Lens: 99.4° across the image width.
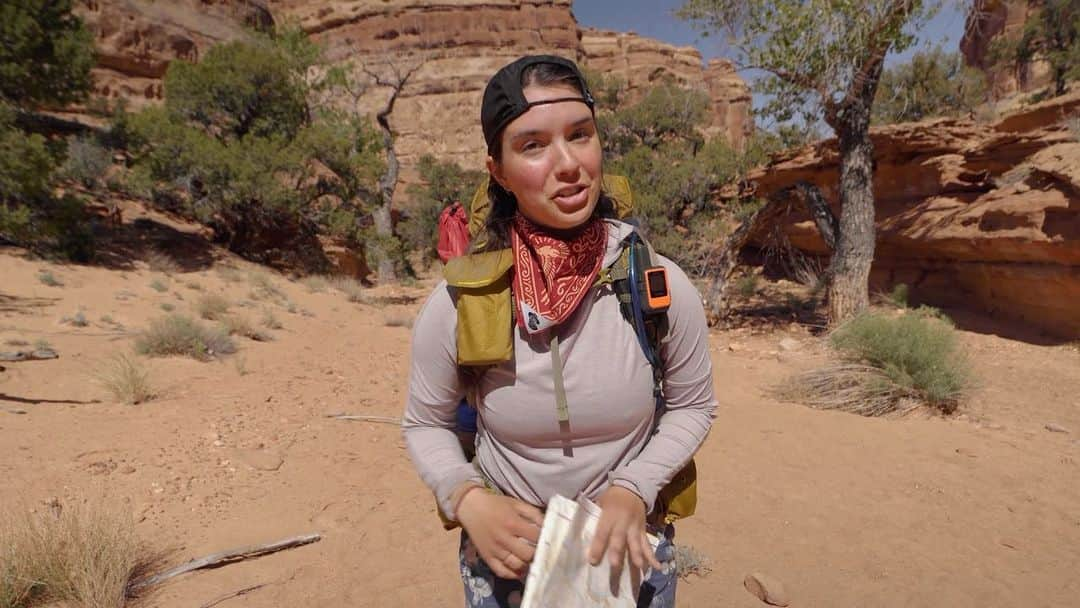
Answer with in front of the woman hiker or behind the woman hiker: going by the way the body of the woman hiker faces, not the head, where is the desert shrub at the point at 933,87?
behind

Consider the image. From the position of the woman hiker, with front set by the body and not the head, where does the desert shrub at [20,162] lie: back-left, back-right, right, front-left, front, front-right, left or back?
back-right

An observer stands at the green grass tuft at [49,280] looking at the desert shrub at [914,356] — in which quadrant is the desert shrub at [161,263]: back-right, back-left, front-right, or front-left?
back-left

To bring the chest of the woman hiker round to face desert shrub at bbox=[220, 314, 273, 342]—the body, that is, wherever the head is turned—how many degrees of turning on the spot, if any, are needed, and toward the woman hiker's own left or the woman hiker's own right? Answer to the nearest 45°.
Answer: approximately 135° to the woman hiker's own right

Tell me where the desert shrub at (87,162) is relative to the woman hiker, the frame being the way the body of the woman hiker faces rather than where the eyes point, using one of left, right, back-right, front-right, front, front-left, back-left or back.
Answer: back-right

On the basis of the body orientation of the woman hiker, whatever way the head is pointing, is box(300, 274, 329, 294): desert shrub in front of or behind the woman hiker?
behind

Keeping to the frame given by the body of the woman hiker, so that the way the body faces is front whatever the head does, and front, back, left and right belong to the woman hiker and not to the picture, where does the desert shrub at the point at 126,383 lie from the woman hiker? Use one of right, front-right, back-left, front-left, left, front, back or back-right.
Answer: back-right

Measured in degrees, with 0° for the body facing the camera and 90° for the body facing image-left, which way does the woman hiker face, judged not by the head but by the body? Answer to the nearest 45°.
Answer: approximately 0°

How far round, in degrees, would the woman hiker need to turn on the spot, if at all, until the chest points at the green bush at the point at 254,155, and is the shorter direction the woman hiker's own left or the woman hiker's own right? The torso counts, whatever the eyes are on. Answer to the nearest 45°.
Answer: approximately 135° to the woman hiker's own right

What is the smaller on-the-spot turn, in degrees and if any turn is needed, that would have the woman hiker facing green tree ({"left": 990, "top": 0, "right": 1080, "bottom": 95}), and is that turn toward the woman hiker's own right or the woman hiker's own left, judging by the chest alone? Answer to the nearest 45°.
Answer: approximately 135° to the woman hiker's own left

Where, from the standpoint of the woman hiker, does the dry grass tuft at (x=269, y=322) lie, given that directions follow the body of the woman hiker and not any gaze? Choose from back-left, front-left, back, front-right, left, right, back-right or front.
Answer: back-right

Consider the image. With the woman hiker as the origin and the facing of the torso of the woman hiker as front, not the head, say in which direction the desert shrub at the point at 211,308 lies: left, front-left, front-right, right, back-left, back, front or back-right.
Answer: back-right
